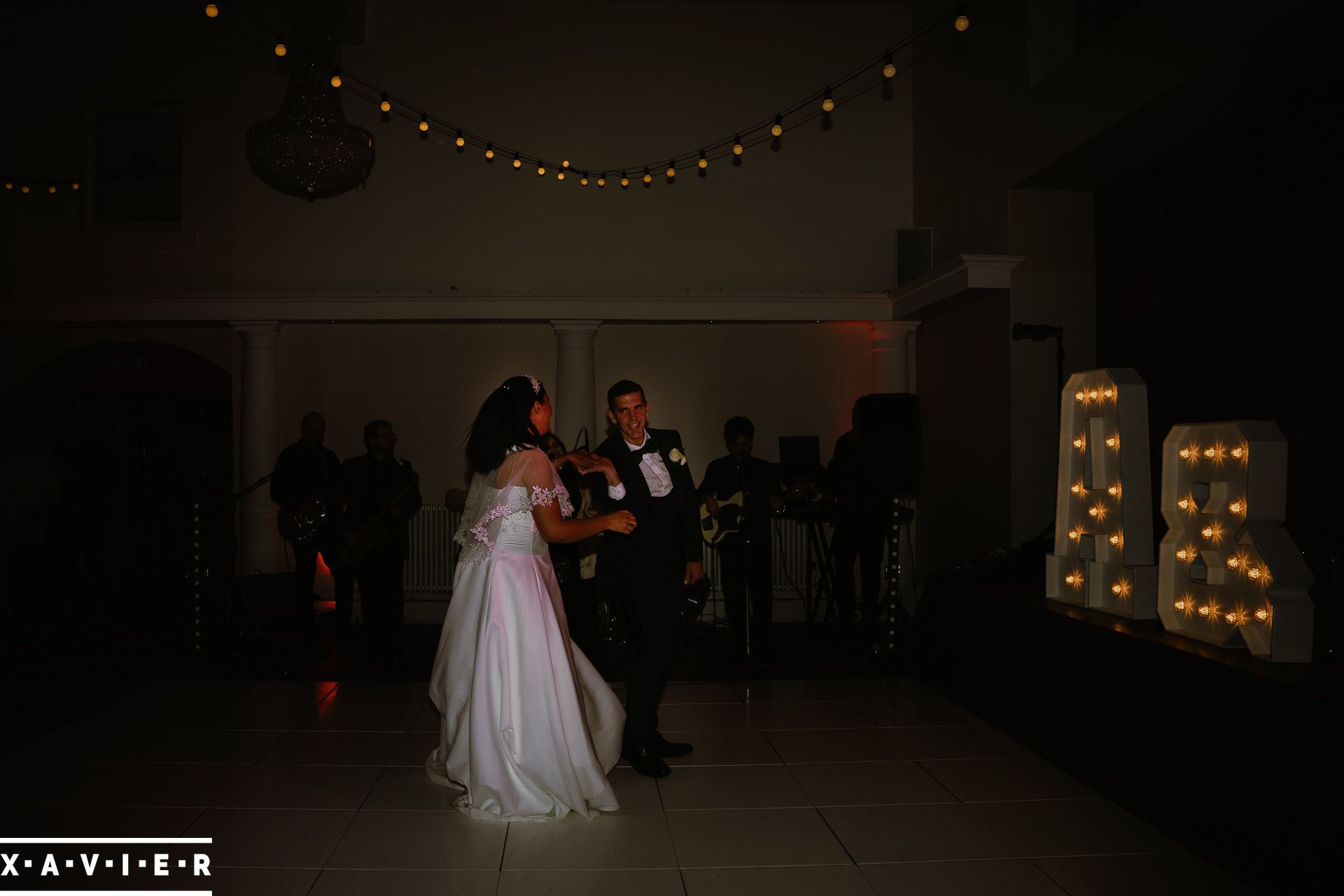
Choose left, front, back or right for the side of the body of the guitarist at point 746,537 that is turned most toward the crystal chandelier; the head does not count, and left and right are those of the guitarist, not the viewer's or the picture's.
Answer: right

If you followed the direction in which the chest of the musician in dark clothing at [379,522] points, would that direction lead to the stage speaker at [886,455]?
no

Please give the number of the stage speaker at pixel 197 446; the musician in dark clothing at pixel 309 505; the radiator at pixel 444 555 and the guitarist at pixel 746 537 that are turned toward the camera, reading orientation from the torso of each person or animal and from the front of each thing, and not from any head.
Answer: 4

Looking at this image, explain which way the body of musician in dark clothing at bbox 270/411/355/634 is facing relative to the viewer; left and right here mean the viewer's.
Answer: facing the viewer

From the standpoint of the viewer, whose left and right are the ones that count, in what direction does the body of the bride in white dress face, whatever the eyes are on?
facing away from the viewer and to the right of the viewer

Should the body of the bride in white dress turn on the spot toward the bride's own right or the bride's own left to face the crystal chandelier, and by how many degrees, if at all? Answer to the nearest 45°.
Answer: approximately 90° to the bride's own left

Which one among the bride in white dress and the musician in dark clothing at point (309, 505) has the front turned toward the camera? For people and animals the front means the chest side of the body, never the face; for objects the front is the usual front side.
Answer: the musician in dark clothing

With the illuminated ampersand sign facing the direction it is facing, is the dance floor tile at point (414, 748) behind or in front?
in front

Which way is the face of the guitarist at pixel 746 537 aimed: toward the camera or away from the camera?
toward the camera

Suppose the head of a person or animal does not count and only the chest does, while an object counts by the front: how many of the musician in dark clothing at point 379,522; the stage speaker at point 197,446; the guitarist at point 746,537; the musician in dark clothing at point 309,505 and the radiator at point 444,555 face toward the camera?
5

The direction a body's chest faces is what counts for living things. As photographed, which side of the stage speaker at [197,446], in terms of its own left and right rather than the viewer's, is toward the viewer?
front

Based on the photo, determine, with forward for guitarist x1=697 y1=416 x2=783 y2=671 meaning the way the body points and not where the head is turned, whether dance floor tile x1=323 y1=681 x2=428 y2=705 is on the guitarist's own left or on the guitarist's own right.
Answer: on the guitarist's own right

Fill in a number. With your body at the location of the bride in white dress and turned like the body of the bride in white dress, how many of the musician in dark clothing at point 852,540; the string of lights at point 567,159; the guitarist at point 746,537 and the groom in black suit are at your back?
0

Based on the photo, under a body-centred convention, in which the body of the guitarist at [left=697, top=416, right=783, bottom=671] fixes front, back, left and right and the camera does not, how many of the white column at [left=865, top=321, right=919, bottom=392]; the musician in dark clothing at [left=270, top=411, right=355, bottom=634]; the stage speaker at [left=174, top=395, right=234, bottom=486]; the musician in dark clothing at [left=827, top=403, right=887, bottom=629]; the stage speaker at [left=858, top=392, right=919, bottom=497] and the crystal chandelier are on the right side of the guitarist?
3

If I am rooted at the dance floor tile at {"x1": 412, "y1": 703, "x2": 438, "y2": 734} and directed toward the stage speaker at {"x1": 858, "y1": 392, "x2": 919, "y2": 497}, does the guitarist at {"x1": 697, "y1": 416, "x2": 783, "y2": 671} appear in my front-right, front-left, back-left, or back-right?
front-left

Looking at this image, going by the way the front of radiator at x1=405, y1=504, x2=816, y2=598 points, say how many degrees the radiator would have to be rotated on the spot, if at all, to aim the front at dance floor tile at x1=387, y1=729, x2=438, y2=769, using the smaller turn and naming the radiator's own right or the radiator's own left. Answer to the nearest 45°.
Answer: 0° — it already faces it

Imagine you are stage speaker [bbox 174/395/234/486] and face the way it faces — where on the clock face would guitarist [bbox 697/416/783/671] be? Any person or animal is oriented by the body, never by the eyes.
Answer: The guitarist is roughly at 10 o'clock from the stage speaker.
